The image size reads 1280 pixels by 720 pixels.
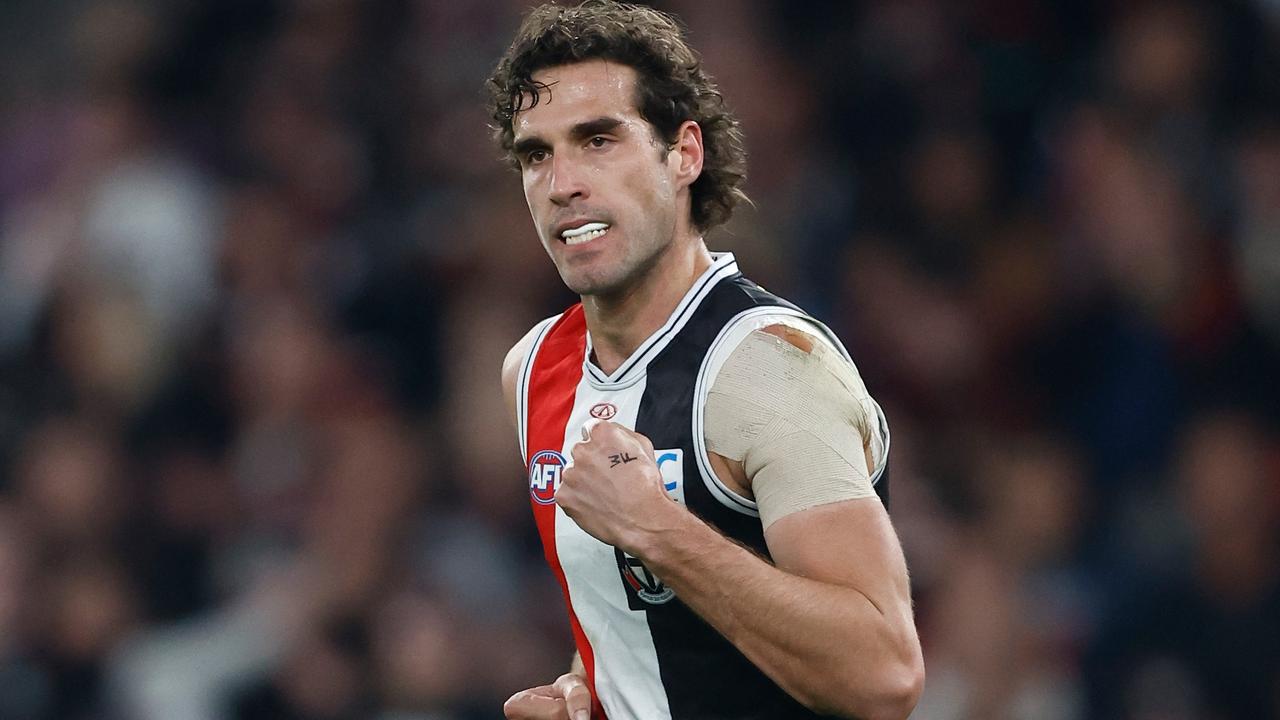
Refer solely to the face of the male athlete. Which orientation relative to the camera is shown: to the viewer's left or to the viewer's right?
to the viewer's left

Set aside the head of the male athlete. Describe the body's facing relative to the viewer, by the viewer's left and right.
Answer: facing the viewer and to the left of the viewer
